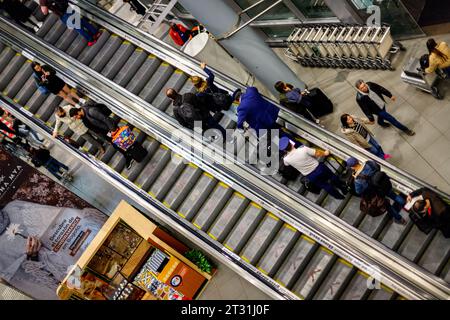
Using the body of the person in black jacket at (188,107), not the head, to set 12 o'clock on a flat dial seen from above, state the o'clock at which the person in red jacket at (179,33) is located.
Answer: The person in red jacket is roughly at 1 o'clock from the person in black jacket.

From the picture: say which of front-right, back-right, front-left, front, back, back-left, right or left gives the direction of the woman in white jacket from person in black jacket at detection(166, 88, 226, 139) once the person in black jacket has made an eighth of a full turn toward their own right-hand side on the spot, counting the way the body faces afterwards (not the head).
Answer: front-left

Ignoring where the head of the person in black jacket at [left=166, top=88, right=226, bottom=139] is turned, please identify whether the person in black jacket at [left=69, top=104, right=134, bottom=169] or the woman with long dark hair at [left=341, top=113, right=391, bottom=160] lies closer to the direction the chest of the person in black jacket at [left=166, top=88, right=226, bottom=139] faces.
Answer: the person in black jacket

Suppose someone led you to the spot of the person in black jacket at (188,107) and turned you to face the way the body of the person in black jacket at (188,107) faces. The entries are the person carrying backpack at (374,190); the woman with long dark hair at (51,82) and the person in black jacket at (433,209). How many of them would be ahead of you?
1

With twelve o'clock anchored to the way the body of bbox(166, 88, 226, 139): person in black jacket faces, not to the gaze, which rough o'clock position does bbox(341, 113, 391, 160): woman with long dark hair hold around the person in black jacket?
The woman with long dark hair is roughly at 5 o'clock from the person in black jacket.

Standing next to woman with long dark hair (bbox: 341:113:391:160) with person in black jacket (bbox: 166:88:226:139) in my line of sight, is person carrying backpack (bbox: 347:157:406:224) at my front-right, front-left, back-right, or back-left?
back-left

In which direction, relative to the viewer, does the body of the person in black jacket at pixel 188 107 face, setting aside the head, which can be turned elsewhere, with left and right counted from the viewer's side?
facing away from the viewer and to the left of the viewer

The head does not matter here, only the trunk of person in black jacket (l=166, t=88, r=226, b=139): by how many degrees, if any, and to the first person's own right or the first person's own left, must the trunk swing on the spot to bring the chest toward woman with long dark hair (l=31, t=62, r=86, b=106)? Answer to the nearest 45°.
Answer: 0° — they already face them
